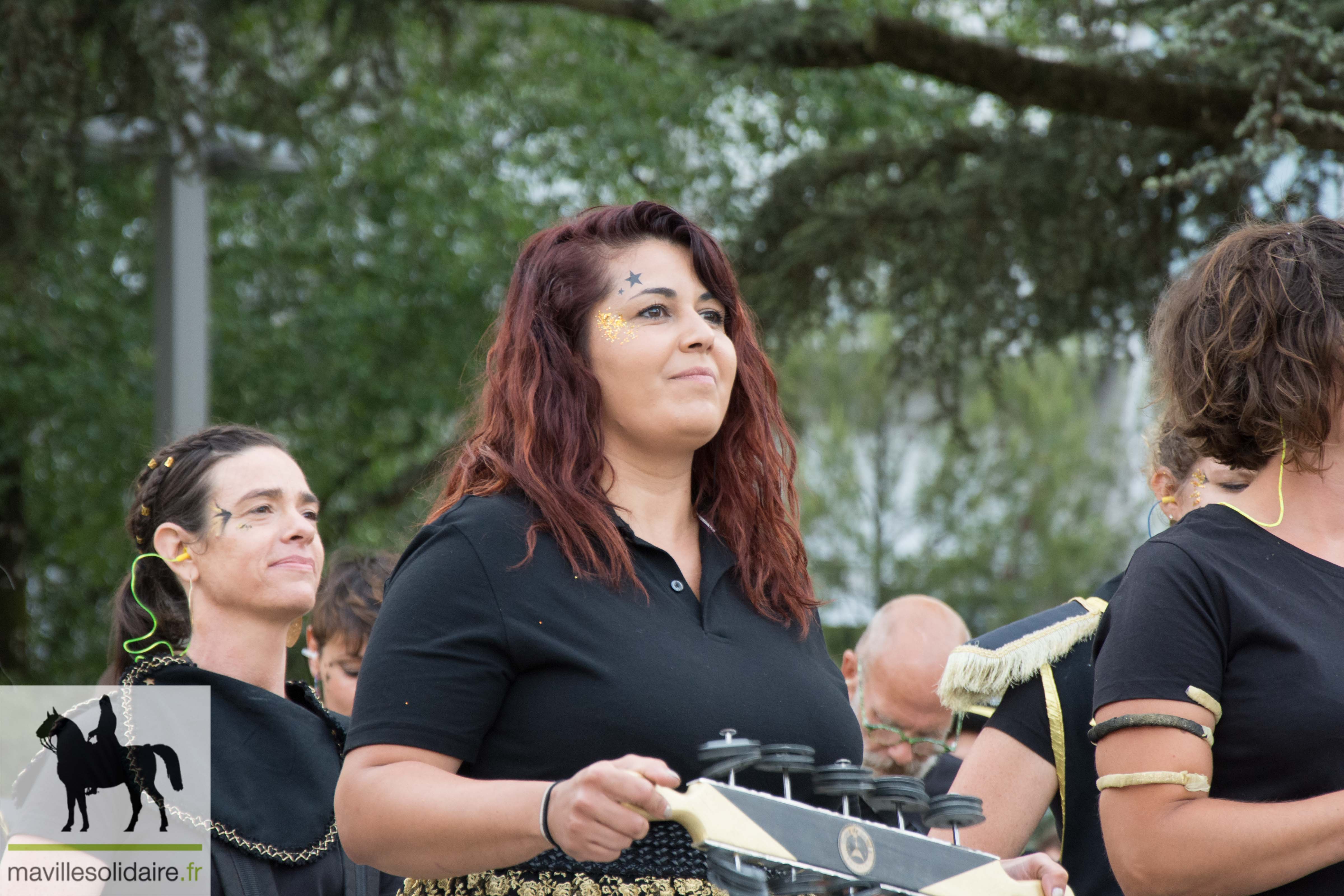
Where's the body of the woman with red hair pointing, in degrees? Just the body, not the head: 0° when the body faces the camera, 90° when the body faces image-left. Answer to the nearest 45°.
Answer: approximately 315°

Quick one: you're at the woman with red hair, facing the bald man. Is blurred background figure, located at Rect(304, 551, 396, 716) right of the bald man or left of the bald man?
left

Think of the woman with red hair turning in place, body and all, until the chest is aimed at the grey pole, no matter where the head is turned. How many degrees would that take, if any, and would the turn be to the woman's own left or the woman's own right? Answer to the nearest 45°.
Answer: approximately 135° to the woman's own left

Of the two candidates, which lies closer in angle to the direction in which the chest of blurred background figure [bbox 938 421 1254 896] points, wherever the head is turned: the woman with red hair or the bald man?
the woman with red hair
